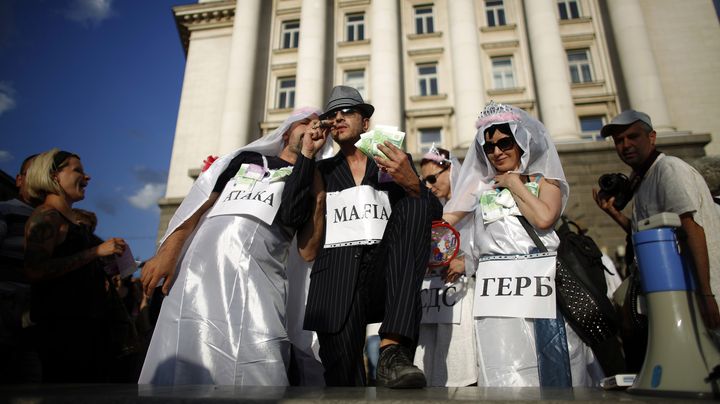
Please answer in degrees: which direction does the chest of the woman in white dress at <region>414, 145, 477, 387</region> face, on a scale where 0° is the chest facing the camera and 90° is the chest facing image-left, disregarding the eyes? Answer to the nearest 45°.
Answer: approximately 45°

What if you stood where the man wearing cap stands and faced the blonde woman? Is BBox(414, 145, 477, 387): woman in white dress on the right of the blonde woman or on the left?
right

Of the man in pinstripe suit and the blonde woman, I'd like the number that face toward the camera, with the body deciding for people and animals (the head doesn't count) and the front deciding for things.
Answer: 1

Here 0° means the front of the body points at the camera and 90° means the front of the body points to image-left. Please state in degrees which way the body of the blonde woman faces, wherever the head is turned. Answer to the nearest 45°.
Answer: approximately 270°

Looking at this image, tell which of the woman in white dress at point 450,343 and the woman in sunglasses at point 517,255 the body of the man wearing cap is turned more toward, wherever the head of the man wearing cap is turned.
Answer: the woman in sunglasses

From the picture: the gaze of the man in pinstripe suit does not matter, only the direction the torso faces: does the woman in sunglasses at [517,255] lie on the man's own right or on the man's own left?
on the man's own left

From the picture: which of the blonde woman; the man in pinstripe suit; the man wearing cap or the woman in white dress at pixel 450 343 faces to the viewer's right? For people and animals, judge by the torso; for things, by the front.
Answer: the blonde woman

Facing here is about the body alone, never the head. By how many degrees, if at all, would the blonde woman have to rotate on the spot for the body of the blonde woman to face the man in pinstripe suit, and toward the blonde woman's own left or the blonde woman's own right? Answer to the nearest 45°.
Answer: approximately 45° to the blonde woman's own right

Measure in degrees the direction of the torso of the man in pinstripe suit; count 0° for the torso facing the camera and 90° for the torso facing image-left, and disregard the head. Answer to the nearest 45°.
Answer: approximately 0°

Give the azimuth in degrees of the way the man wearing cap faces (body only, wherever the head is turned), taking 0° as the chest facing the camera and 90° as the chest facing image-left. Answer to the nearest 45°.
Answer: approximately 45°
